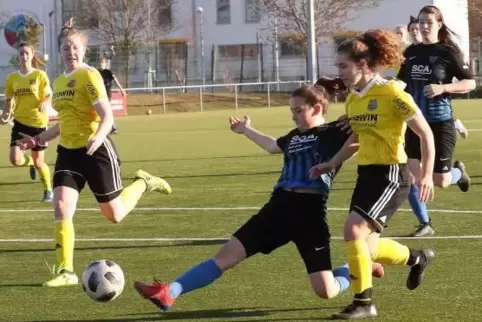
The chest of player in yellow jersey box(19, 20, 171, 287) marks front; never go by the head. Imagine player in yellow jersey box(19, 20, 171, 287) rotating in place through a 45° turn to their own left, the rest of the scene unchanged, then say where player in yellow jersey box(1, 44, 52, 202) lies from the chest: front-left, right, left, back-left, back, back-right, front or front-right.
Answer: back

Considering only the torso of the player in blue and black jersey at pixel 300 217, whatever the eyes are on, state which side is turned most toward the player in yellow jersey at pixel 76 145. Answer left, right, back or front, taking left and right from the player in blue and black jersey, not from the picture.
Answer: right

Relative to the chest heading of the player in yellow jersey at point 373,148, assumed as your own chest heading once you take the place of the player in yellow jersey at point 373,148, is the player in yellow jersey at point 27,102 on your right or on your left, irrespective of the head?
on your right

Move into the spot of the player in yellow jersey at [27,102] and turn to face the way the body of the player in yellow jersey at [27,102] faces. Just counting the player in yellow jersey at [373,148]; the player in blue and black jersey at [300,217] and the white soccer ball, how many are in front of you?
3

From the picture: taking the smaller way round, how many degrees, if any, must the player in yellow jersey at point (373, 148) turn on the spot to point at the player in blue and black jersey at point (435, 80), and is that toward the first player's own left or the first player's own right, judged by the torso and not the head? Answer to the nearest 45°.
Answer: approximately 135° to the first player's own right

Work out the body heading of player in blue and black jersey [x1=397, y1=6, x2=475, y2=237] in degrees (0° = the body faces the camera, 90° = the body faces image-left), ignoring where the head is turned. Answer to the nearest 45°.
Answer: approximately 45°
